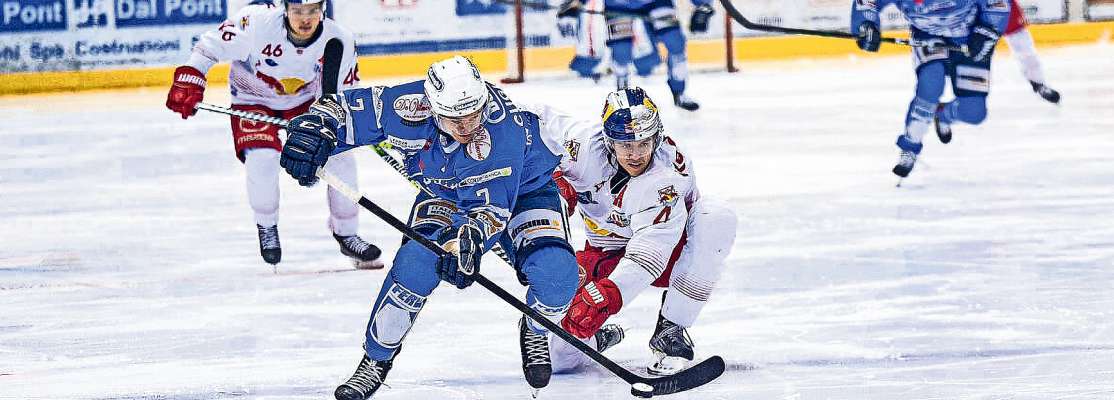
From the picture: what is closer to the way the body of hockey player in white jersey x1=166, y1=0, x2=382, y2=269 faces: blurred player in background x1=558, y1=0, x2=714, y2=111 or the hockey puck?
the hockey puck

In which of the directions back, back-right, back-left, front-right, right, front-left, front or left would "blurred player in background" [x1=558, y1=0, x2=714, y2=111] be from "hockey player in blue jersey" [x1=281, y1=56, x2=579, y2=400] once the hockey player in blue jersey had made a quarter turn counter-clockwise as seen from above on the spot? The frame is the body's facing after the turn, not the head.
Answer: left

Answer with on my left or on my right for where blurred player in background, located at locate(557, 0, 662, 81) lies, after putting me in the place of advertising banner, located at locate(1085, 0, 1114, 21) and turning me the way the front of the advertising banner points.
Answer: on my right
